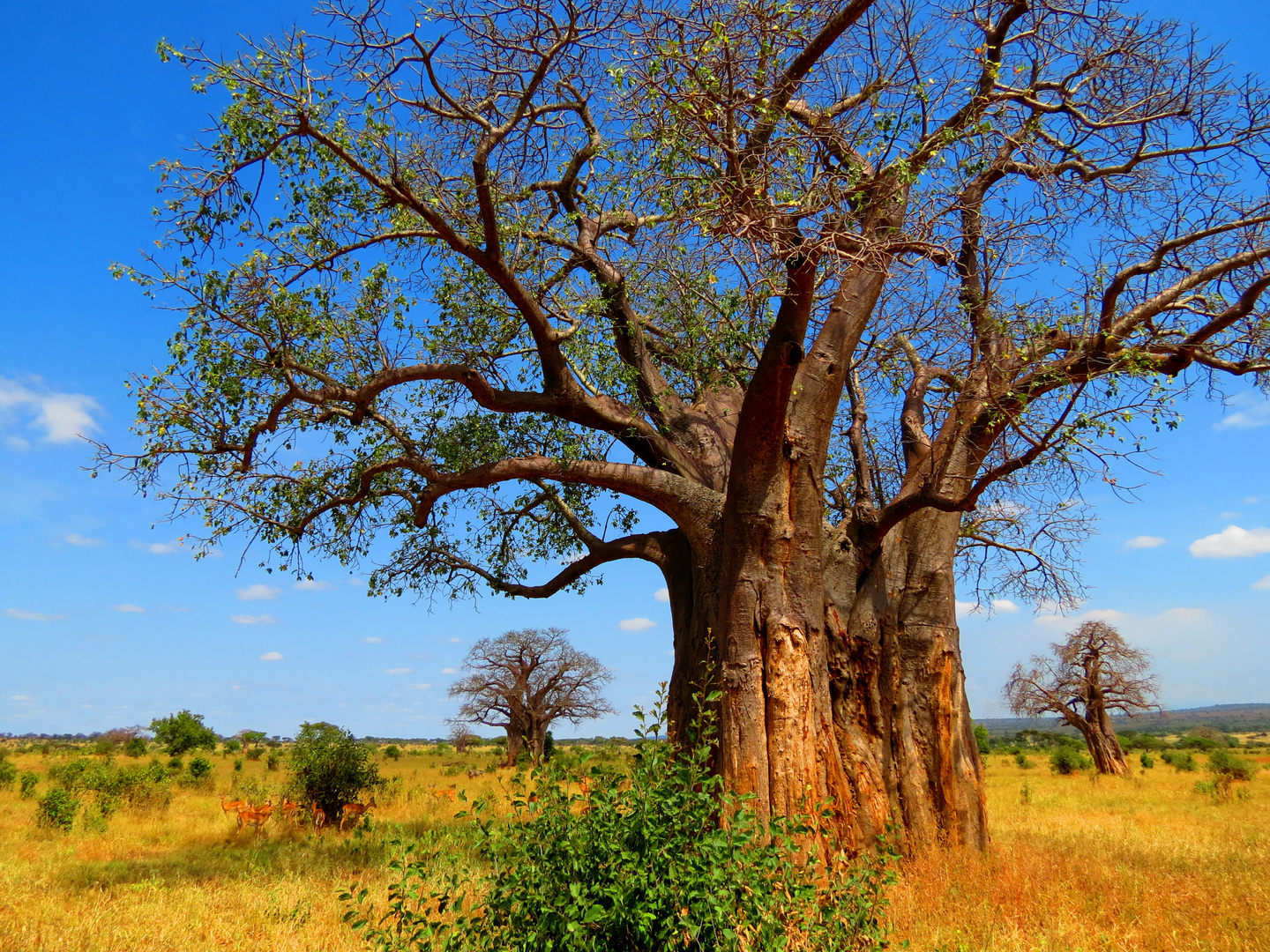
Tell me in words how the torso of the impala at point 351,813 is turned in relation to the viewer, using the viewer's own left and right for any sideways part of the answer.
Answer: facing to the right of the viewer
